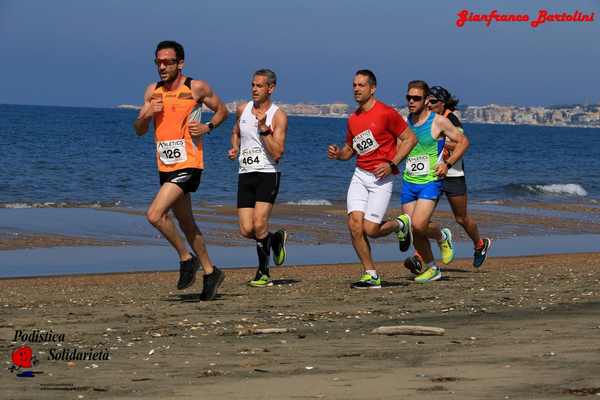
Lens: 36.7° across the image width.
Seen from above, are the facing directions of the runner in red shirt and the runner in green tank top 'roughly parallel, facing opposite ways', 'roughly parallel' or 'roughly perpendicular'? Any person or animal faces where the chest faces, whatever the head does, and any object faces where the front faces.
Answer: roughly parallel

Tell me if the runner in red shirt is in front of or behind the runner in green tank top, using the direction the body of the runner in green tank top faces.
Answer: in front

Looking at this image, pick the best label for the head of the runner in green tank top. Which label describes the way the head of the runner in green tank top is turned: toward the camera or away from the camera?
toward the camera

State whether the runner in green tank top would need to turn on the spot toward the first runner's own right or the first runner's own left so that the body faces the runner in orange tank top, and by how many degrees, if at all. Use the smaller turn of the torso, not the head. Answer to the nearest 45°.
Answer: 0° — they already face them

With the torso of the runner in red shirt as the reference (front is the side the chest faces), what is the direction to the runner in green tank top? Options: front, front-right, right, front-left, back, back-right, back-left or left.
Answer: back

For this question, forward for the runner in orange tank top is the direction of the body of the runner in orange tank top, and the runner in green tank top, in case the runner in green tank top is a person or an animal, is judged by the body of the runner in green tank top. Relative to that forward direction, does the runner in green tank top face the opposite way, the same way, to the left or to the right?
the same way

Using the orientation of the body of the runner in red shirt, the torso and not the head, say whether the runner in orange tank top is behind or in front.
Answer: in front

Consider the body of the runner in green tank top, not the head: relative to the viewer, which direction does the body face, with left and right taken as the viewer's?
facing the viewer and to the left of the viewer

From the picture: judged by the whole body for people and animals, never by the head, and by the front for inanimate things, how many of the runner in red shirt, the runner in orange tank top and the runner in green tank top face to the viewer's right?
0

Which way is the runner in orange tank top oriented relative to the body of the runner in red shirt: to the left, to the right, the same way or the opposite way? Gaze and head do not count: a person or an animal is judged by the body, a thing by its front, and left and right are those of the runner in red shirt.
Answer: the same way

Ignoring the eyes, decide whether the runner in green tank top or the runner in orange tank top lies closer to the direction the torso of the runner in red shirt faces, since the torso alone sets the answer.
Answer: the runner in orange tank top

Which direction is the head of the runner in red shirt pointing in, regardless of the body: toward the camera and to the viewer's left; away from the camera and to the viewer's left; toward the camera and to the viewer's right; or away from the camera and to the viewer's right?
toward the camera and to the viewer's left

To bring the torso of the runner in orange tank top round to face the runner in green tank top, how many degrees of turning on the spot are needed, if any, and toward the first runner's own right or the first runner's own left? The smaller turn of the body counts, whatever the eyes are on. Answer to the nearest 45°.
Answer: approximately 180°
